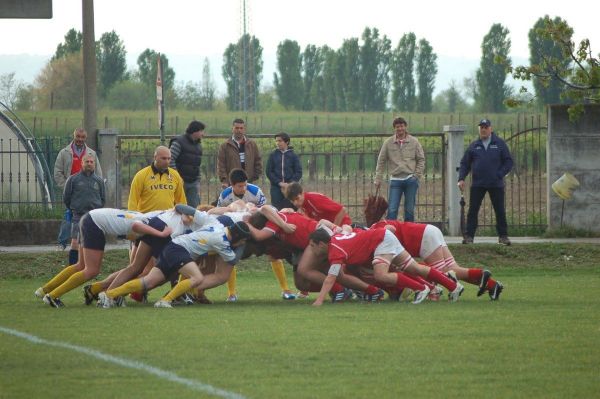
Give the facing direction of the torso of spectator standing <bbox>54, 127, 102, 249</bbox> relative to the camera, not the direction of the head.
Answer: toward the camera

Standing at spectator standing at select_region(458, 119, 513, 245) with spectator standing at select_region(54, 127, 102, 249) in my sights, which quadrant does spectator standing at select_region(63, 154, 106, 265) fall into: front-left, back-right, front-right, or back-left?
front-left

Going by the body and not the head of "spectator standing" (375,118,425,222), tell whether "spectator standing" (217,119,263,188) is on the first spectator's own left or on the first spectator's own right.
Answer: on the first spectator's own right

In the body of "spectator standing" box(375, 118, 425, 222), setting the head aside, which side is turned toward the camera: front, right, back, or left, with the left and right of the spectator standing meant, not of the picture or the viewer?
front

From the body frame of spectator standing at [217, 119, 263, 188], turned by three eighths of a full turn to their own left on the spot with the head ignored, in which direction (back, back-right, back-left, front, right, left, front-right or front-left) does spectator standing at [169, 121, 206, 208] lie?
back

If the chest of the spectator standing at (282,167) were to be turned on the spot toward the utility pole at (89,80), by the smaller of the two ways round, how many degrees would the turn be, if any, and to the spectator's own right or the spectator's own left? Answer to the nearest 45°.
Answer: approximately 135° to the spectator's own right

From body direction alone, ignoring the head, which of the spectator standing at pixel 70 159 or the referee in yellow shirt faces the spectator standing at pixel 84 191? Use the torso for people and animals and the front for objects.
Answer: the spectator standing at pixel 70 159

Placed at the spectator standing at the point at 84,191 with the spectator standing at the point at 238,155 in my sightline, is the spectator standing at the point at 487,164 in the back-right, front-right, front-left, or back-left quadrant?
front-right

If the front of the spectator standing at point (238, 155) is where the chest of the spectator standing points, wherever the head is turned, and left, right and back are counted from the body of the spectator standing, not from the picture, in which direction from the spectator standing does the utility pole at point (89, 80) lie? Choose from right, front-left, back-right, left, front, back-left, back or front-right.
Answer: back-right

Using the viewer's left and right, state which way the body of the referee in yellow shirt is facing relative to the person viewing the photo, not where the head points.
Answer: facing the viewer and to the right of the viewer

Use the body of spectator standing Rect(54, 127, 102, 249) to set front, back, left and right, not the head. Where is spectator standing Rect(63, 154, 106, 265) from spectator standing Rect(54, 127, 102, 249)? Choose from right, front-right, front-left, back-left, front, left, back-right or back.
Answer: front

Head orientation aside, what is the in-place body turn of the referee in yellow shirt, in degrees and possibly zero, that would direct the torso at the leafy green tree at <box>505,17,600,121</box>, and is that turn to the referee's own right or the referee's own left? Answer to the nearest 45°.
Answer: approximately 90° to the referee's own left

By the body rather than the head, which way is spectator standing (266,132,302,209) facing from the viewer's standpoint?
toward the camera

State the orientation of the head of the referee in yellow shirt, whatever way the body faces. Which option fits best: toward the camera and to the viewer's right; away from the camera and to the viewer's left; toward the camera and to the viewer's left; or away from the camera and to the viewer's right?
toward the camera and to the viewer's right

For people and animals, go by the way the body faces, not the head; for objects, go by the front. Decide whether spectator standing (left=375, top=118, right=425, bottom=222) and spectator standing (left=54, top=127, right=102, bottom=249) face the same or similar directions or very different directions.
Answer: same or similar directions

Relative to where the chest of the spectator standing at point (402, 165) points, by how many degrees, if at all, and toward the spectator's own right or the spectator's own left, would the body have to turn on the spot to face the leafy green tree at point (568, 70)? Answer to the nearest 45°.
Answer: approximately 135° to the spectator's own left

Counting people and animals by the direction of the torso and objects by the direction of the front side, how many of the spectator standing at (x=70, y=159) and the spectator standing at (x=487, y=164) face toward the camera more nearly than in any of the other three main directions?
2
